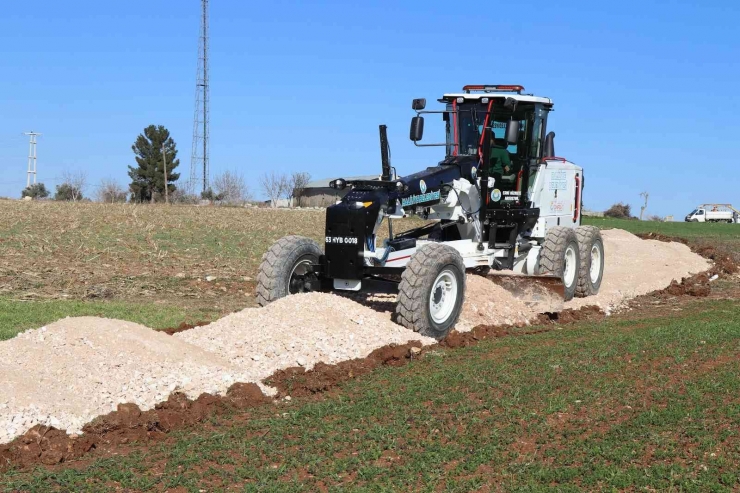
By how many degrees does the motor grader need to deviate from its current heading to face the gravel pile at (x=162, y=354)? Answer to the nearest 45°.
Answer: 0° — it already faces it

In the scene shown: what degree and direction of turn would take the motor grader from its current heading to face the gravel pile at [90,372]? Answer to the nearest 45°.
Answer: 0° — it already faces it

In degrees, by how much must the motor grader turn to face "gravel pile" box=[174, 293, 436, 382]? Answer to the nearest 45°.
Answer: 0° — it already faces it

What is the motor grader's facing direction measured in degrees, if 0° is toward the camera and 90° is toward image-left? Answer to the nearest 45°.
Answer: approximately 45°
